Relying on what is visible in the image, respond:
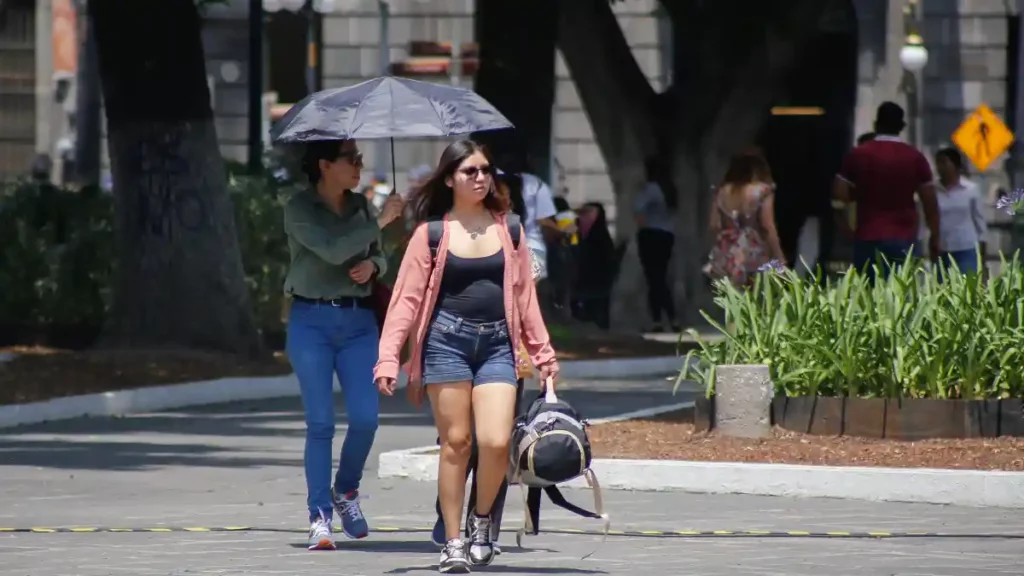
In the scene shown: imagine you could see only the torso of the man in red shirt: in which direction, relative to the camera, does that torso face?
away from the camera

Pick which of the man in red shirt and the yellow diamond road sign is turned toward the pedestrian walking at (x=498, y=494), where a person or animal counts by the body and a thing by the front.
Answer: the yellow diamond road sign

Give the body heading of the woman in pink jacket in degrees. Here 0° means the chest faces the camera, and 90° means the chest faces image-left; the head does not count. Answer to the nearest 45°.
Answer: approximately 0°

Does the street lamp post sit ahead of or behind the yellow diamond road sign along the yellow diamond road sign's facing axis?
behind

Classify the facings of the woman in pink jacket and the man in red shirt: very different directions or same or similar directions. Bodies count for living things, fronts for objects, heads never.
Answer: very different directions

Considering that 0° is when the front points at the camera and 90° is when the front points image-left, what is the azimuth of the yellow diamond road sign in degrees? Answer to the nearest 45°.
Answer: approximately 0°

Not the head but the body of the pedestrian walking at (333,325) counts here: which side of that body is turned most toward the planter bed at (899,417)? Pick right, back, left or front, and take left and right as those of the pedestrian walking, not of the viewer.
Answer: left

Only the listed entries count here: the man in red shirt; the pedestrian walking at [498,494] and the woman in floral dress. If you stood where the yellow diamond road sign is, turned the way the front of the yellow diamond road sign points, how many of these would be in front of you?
3

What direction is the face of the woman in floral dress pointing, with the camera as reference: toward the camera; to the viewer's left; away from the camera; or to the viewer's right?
away from the camera

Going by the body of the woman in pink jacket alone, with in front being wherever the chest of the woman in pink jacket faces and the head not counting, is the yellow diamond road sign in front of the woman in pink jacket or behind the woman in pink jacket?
behind

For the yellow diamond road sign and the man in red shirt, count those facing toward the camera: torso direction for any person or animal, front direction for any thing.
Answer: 1
